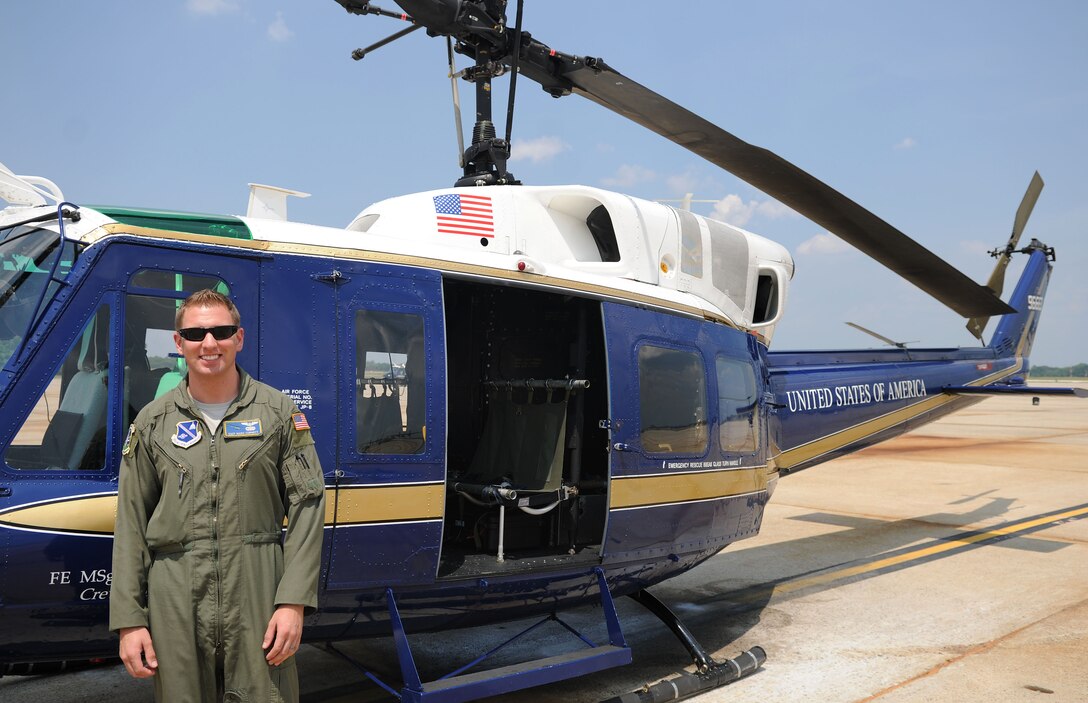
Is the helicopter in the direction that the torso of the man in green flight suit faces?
no

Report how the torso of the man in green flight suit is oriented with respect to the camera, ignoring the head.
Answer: toward the camera

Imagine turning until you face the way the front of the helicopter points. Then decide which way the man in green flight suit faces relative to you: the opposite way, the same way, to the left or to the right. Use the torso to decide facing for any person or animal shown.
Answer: to the left

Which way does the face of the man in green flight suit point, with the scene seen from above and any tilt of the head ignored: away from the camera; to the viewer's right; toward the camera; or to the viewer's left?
toward the camera

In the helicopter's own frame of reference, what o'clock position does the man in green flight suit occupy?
The man in green flight suit is roughly at 11 o'clock from the helicopter.

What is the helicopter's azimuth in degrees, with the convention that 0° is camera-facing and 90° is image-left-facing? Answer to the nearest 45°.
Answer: approximately 45°

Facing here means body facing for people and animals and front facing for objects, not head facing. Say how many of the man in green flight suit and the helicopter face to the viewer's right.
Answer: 0
